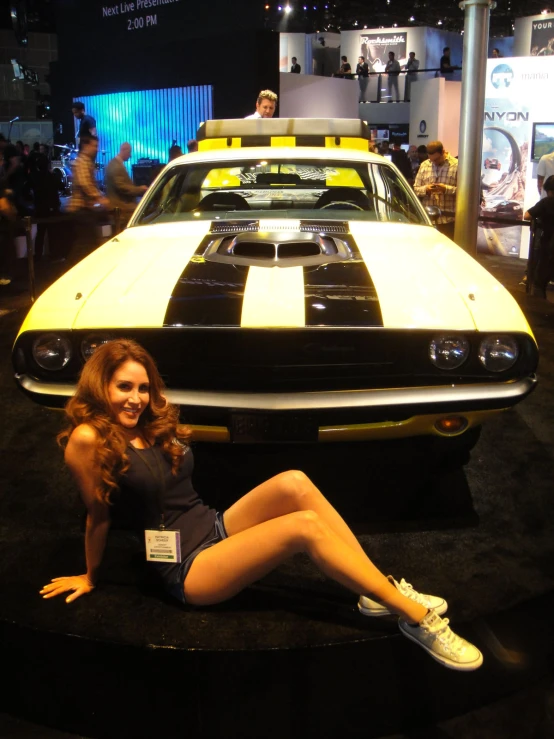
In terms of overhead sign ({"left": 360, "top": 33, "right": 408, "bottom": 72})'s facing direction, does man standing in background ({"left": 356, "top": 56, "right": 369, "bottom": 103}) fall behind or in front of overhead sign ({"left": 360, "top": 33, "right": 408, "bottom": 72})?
in front

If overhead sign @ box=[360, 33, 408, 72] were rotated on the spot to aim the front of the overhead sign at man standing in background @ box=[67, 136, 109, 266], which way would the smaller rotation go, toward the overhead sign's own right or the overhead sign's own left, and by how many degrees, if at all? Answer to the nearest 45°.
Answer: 0° — it already faces them

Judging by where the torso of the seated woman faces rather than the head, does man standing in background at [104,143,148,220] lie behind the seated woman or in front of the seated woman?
behind

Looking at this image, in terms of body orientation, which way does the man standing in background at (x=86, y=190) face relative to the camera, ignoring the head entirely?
to the viewer's right

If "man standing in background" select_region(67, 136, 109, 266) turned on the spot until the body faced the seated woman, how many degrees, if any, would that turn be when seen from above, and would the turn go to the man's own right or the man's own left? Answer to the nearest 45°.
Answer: approximately 90° to the man's own right

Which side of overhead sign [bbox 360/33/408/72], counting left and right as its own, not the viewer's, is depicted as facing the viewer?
front

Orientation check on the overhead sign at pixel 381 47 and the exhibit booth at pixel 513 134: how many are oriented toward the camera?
2
